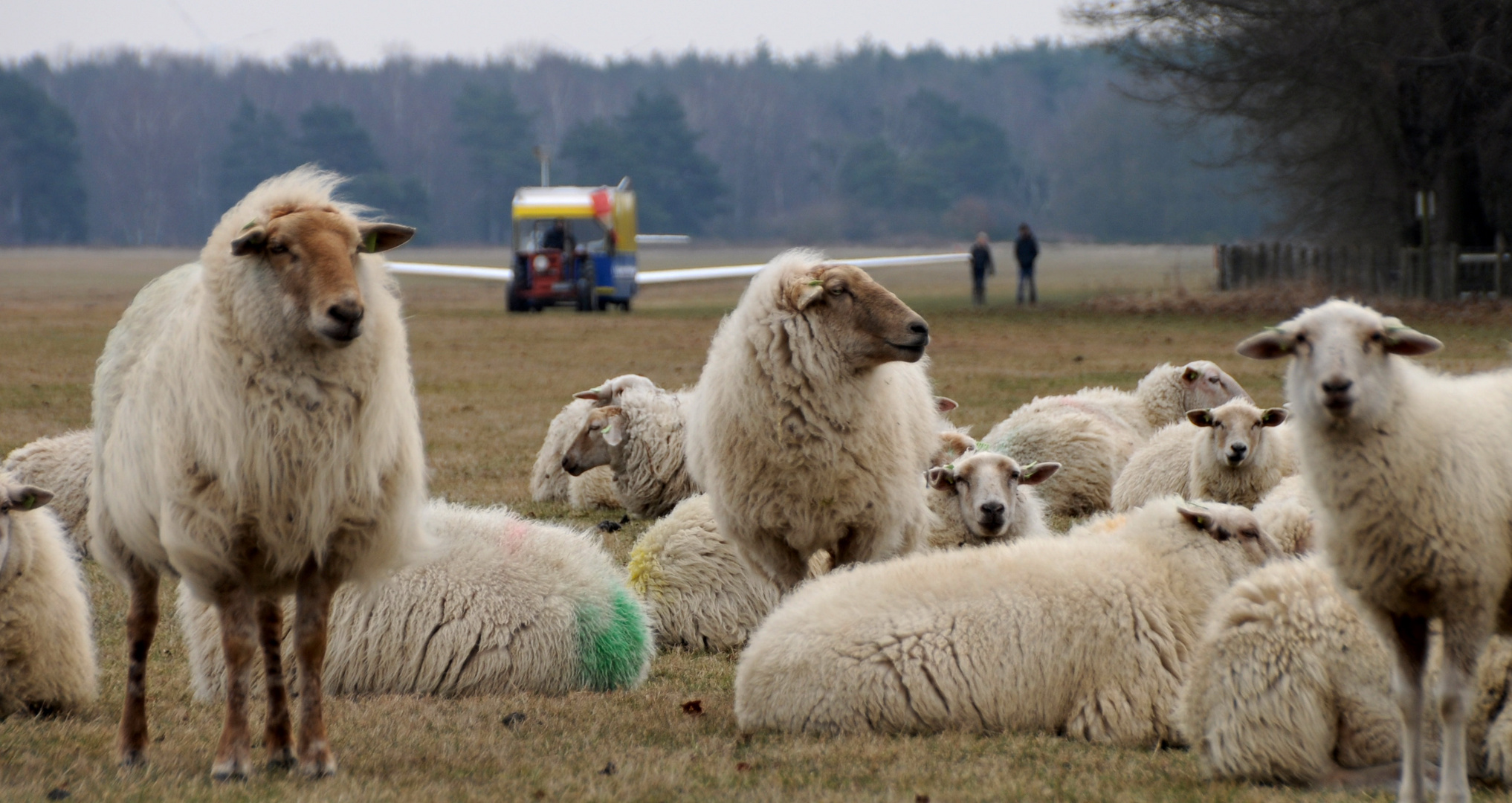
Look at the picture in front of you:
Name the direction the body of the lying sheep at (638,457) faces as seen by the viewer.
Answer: to the viewer's left

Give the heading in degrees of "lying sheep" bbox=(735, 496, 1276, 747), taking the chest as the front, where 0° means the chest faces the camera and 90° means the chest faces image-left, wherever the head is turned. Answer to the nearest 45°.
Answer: approximately 270°

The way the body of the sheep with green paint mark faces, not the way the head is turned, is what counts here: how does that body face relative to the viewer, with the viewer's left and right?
facing to the left of the viewer

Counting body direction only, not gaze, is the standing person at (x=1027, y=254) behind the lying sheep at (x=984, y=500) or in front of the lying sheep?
behind

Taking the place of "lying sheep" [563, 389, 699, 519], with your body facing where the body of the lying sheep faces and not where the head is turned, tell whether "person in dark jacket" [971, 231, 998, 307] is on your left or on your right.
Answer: on your right

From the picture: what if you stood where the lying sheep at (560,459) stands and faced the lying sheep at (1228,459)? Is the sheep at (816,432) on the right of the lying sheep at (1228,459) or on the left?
right

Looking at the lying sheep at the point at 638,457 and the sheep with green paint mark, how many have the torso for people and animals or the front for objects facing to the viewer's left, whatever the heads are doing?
2

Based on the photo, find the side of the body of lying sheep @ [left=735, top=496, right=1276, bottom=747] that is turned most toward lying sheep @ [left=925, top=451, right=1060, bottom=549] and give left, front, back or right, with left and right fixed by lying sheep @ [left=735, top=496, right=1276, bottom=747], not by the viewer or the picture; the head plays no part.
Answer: left

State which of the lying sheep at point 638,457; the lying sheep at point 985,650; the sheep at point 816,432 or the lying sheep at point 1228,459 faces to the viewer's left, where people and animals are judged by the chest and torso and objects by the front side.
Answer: the lying sheep at point 638,457

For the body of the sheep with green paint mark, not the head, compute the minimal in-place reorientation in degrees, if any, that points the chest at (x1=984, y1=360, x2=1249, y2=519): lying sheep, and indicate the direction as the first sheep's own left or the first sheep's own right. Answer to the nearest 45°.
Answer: approximately 135° to the first sheep's own right

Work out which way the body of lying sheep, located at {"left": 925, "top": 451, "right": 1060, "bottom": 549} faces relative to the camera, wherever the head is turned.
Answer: toward the camera
